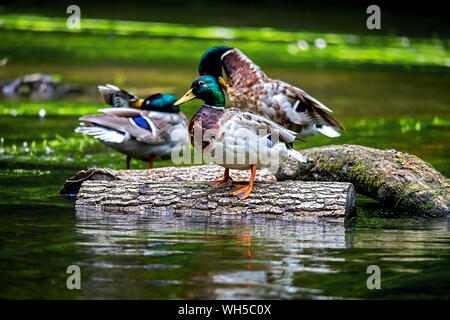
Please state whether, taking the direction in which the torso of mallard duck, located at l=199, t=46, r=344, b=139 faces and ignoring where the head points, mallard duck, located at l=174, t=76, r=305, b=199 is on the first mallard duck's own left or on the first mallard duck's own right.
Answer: on the first mallard duck's own left

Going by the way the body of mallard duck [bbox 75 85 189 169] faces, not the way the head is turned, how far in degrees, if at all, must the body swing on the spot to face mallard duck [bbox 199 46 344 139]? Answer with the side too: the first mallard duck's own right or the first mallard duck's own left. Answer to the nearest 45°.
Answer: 0° — it already faces it

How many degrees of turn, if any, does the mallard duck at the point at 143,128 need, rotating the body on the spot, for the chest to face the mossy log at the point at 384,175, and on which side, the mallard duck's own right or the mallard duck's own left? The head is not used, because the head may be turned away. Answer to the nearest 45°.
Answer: approximately 45° to the mallard duck's own right

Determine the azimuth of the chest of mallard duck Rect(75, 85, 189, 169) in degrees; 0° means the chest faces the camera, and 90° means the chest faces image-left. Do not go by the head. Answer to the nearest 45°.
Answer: approximately 270°

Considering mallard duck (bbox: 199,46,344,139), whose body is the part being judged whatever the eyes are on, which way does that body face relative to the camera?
to the viewer's left

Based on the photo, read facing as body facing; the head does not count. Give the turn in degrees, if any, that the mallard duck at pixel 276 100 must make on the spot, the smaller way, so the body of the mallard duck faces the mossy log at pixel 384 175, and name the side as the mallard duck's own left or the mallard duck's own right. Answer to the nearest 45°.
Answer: approximately 135° to the mallard duck's own left

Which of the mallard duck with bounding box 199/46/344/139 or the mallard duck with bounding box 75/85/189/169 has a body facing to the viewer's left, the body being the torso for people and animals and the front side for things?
the mallard duck with bounding box 199/46/344/139

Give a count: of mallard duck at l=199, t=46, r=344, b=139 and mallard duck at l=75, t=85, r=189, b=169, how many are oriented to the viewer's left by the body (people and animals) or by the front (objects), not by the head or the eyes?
1

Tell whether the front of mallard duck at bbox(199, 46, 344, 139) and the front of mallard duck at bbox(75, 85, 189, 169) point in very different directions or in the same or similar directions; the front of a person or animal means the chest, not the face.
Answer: very different directions

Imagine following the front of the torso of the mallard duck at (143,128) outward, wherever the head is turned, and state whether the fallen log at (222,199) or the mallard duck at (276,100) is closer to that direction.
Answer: the mallard duck

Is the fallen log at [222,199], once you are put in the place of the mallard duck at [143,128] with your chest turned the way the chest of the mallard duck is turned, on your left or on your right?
on your right

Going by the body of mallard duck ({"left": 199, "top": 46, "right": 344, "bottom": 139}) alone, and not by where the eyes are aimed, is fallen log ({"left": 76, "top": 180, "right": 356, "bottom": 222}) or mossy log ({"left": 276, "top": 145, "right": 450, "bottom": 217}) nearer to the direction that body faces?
the fallen log
